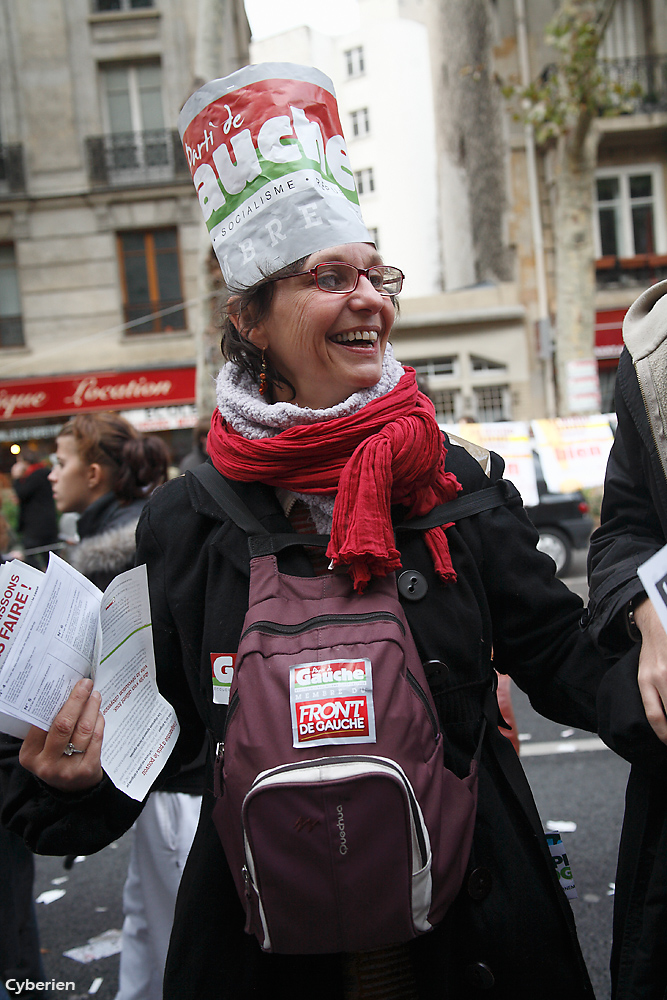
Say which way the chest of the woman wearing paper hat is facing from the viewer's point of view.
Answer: toward the camera

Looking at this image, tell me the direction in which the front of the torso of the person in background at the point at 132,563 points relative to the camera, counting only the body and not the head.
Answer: to the viewer's left

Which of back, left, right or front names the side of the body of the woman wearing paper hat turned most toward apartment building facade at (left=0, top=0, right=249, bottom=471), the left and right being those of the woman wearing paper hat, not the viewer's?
back

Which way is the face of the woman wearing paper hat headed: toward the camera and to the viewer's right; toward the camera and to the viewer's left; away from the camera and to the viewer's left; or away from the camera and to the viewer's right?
toward the camera and to the viewer's right

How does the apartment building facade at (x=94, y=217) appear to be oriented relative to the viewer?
toward the camera

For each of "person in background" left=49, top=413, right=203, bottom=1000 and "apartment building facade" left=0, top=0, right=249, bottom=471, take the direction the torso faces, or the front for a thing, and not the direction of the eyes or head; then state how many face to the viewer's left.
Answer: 1

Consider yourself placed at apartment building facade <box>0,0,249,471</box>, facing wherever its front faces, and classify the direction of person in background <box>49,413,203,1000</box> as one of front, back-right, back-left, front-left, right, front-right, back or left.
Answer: front

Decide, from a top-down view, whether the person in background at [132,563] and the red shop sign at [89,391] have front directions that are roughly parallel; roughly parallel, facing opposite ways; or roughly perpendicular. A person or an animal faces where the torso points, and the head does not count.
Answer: roughly perpendicular

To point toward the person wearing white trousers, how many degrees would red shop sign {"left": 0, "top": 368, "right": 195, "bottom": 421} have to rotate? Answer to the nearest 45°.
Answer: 0° — it already faces them

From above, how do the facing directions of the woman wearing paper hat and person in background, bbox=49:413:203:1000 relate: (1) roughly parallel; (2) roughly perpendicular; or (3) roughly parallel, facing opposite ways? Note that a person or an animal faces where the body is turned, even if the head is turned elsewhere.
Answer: roughly perpendicular

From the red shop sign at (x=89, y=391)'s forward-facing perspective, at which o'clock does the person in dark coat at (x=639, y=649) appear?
The person in dark coat is roughly at 12 o'clock from the red shop sign.

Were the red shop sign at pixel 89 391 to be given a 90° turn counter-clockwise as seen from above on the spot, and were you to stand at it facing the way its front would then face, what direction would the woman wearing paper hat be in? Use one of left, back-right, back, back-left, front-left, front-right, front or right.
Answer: right
